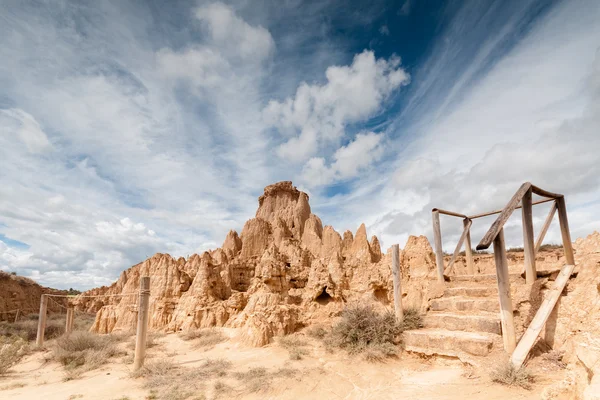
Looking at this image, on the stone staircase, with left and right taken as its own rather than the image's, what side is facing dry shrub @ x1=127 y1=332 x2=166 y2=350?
right

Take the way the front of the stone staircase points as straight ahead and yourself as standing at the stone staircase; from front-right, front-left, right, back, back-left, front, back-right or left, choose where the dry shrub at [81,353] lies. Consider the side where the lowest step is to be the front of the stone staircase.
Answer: right

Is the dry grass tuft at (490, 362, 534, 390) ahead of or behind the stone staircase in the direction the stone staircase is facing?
ahead

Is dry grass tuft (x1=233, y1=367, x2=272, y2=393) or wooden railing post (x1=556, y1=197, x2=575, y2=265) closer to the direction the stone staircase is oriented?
the dry grass tuft

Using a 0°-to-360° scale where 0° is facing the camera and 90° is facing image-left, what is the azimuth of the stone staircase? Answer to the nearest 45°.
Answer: approximately 0°

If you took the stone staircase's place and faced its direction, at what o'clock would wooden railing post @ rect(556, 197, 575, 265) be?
The wooden railing post is roughly at 8 o'clock from the stone staircase.

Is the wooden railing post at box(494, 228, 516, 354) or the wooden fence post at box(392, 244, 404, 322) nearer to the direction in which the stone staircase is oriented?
the wooden railing post
